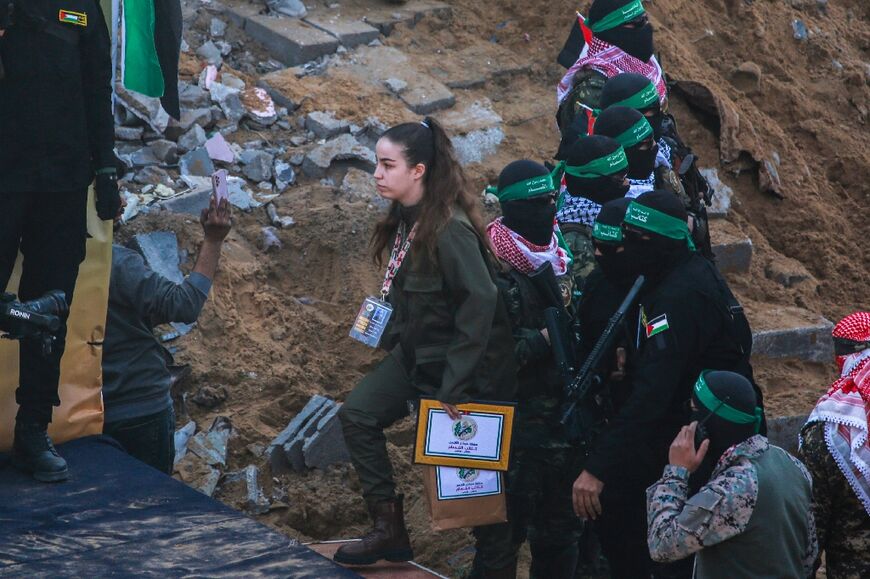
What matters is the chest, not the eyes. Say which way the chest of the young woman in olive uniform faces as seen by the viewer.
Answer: to the viewer's left

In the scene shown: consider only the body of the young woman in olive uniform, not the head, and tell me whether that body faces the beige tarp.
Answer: yes

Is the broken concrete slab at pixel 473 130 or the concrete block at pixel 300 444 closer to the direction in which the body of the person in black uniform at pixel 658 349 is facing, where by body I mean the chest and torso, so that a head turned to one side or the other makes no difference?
the concrete block

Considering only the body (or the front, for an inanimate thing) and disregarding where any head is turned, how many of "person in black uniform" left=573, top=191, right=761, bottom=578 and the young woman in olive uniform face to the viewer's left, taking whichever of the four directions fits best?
2

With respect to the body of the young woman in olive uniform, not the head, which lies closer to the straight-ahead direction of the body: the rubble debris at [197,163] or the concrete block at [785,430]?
the rubble debris

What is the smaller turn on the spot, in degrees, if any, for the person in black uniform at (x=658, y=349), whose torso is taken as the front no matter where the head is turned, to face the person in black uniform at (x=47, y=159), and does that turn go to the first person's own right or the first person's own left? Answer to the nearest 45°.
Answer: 0° — they already face them

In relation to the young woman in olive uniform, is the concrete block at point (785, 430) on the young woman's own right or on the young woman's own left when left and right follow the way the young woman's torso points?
on the young woman's own right

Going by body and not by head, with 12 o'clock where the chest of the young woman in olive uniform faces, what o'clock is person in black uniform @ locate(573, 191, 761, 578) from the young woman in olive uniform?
The person in black uniform is roughly at 7 o'clock from the young woman in olive uniform.

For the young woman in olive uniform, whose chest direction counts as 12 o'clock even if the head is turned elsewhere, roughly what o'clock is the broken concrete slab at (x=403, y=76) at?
The broken concrete slab is roughly at 3 o'clock from the young woman in olive uniform.

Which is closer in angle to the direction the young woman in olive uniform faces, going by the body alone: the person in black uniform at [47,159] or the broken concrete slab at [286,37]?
the person in black uniform

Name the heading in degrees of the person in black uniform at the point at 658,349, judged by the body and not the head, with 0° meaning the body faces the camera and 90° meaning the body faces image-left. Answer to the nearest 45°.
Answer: approximately 90°

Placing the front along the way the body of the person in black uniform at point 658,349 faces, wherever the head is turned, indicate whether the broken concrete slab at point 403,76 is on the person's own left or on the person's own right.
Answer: on the person's own right
